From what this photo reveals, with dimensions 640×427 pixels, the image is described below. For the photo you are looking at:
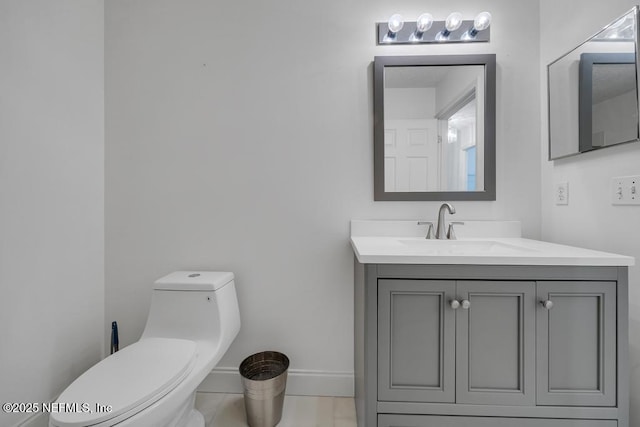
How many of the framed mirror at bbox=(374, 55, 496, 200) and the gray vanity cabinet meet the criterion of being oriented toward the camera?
2

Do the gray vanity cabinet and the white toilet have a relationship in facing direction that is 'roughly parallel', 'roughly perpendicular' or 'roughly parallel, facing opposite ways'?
roughly parallel

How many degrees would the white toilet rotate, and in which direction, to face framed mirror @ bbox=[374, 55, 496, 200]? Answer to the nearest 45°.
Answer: approximately 135° to its left

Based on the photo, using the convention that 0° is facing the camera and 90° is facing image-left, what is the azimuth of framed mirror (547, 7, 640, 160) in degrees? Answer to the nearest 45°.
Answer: approximately 45°

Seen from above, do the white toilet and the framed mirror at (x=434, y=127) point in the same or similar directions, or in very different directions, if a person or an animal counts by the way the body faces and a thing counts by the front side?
same or similar directions

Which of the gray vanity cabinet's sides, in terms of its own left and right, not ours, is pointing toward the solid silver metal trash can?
right

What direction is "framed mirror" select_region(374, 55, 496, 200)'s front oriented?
toward the camera

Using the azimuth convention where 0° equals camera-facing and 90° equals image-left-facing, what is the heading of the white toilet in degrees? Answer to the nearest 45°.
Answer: approximately 45°

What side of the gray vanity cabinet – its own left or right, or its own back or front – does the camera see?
front
